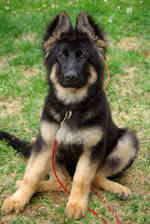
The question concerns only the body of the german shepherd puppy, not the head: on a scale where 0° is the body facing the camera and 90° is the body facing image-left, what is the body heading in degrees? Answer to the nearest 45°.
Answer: approximately 0°
